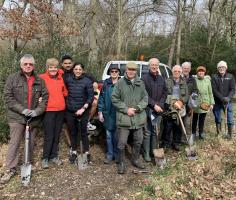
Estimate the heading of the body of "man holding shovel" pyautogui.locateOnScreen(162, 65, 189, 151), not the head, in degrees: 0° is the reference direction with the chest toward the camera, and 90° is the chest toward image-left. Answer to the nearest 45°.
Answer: approximately 0°

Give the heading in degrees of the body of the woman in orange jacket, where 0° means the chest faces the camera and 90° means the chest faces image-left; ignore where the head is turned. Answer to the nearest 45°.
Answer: approximately 0°

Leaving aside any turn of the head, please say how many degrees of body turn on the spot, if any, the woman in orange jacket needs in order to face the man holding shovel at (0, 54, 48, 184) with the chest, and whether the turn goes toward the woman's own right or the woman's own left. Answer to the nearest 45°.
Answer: approximately 90° to the woman's own right

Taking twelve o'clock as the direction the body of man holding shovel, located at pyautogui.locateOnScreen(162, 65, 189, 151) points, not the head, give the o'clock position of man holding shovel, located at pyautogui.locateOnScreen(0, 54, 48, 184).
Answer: man holding shovel, located at pyautogui.locateOnScreen(0, 54, 48, 184) is roughly at 2 o'clock from man holding shovel, located at pyautogui.locateOnScreen(162, 65, 189, 151).

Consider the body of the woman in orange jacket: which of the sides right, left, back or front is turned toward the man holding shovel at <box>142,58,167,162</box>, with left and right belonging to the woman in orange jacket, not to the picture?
left

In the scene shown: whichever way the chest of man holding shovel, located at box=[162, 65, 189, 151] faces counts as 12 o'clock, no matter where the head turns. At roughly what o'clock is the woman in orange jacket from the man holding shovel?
The woman in orange jacket is roughly at 2 o'clock from the man holding shovel.
